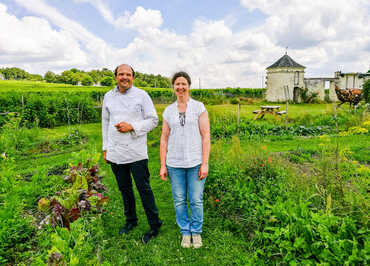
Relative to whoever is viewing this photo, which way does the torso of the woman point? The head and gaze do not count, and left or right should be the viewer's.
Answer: facing the viewer

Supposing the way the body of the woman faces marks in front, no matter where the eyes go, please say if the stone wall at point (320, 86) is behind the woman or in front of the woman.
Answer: behind

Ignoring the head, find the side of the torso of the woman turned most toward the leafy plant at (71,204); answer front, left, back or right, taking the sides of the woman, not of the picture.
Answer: right

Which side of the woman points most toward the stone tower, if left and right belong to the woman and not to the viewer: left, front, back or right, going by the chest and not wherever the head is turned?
back
